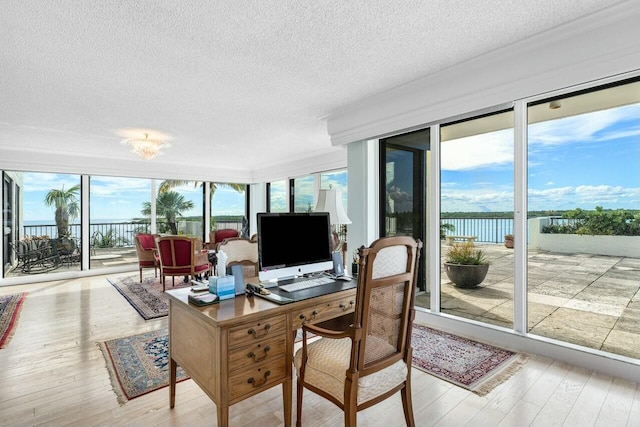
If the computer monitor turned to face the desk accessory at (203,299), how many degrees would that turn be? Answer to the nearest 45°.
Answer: approximately 90° to its right

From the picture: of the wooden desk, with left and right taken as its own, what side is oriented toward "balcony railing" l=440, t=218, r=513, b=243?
left

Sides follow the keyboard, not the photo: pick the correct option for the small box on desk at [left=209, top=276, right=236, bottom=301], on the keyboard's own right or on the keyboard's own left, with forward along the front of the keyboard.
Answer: on the keyboard's own right

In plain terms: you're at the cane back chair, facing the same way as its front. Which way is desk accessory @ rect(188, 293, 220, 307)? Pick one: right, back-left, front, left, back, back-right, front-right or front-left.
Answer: front-left

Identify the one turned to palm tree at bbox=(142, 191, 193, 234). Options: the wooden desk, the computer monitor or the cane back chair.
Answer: the cane back chair

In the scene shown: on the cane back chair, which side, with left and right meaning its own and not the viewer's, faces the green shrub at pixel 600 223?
right

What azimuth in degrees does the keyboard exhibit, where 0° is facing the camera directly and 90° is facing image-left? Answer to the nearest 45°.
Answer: approximately 315°

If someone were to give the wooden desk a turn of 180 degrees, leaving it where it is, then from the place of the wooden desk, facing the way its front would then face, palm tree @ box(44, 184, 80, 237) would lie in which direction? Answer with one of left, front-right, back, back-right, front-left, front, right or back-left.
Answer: front

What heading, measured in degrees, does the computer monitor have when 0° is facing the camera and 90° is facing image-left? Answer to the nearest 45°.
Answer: approximately 315°
